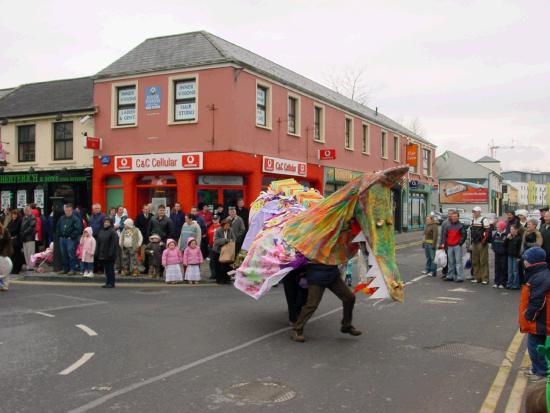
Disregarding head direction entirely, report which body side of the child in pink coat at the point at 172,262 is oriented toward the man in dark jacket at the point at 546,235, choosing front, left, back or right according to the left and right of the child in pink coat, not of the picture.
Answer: left

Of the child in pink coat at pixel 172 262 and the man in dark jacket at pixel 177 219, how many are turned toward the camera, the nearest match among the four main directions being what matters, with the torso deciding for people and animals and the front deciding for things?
2

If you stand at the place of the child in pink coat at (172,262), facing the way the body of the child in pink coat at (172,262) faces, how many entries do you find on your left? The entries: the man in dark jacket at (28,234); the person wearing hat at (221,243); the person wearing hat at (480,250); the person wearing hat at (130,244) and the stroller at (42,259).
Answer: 2

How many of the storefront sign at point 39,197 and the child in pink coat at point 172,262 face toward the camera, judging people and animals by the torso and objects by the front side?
2

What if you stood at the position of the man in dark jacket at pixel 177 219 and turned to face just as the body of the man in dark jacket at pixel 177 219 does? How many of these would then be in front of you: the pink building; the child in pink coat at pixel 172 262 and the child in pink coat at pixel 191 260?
2

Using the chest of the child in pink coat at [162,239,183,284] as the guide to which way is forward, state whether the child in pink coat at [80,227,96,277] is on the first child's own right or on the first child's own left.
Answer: on the first child's own right

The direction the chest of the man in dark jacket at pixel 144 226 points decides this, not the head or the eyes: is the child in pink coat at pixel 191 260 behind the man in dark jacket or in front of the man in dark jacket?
in front

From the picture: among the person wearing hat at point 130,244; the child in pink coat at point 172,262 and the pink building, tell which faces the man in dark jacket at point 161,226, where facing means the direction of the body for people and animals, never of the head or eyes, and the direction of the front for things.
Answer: the pink building
